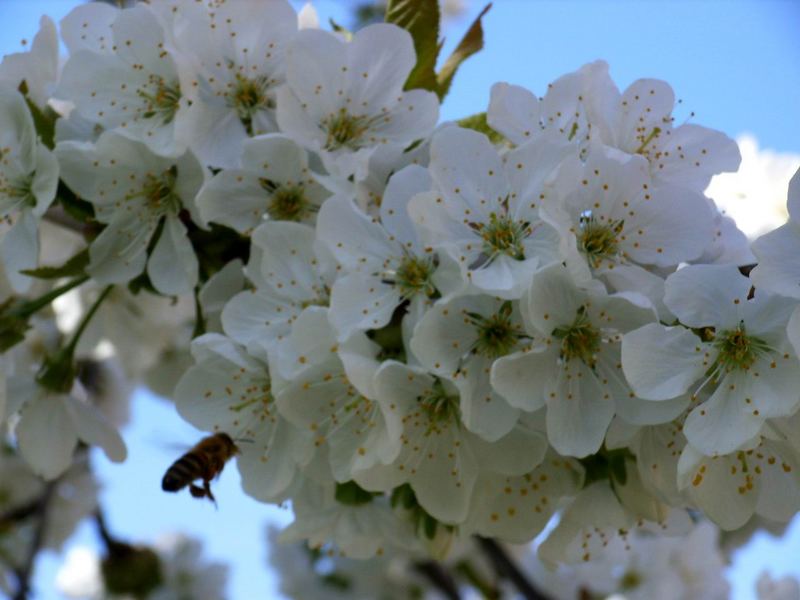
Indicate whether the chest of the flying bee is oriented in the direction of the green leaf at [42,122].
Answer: no

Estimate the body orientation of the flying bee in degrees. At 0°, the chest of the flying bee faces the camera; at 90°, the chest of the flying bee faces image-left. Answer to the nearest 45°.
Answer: approximately 270°

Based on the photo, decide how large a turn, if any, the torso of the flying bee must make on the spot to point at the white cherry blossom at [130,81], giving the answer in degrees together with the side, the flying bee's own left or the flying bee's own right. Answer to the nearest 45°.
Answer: approximately 135° to the flying bee's own left

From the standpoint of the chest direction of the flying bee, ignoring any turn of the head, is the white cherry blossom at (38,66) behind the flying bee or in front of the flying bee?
behind

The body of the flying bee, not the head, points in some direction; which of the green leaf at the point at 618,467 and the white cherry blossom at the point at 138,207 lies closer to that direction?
the green leaf

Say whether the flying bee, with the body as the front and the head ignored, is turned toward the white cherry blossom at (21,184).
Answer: no
